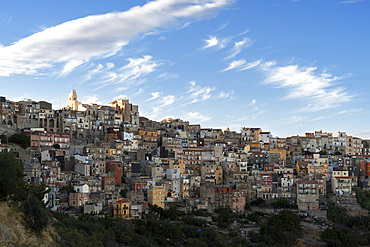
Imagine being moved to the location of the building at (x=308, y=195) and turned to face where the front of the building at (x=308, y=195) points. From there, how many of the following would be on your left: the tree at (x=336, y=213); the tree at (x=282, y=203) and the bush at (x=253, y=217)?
1

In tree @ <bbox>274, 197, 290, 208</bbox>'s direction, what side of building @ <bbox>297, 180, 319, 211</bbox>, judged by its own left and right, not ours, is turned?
right

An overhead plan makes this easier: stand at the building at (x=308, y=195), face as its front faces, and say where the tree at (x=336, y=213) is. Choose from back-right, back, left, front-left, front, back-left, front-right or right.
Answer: left

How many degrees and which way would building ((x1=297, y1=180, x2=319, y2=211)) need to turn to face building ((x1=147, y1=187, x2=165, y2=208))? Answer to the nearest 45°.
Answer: approximately 45° to its right

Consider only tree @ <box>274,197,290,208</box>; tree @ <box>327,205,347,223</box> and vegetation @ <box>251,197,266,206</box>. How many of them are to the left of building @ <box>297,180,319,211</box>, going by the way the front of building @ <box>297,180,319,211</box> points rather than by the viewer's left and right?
1

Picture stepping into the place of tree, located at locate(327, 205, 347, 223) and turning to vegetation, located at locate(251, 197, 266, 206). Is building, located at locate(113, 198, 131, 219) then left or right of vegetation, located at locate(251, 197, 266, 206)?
left

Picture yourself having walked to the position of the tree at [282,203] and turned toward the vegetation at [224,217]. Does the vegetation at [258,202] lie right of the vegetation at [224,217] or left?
right

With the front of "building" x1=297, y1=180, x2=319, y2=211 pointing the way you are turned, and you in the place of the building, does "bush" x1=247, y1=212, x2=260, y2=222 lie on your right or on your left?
on your right

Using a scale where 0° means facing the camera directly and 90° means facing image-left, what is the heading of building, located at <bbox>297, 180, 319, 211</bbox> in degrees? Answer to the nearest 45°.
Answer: approximately 0°
